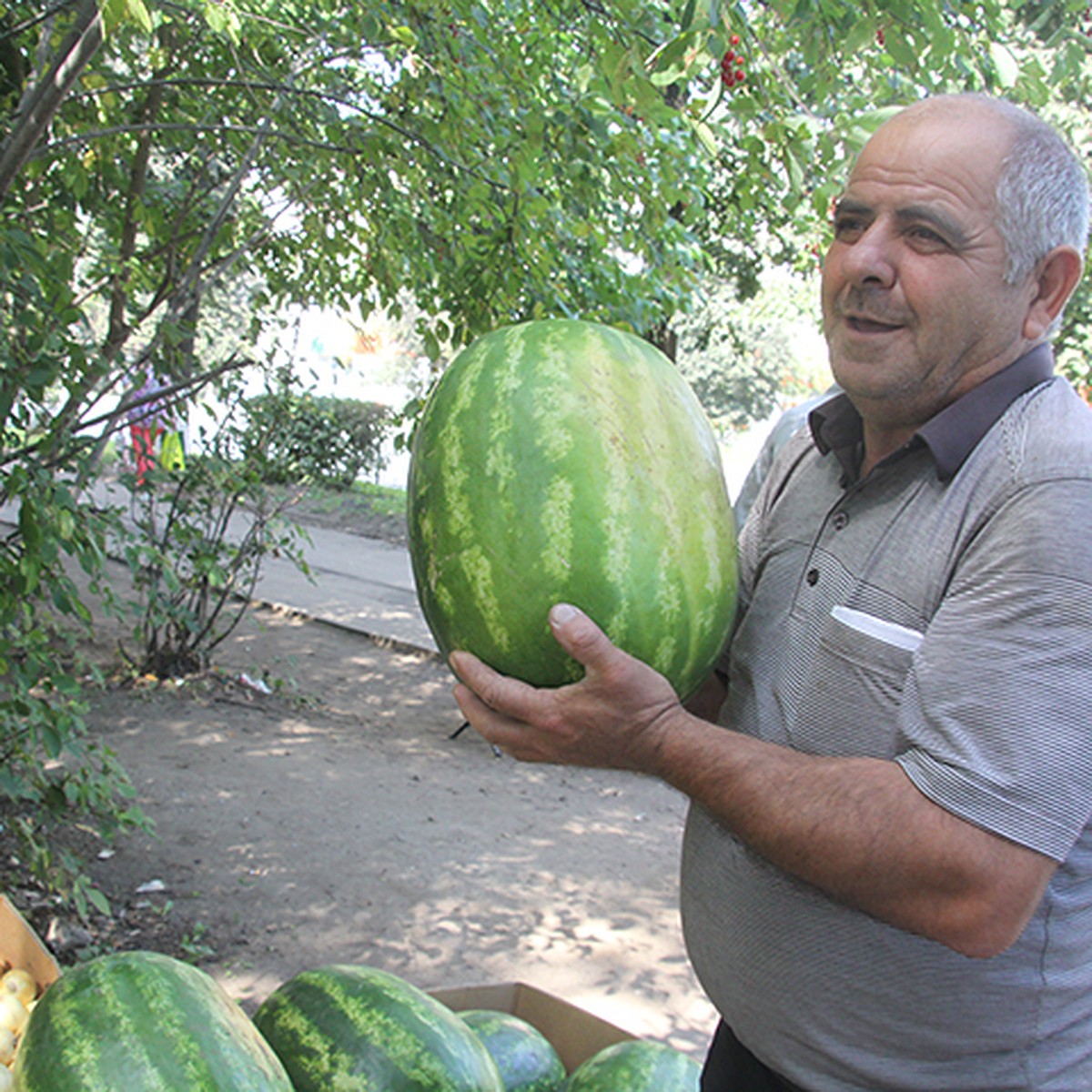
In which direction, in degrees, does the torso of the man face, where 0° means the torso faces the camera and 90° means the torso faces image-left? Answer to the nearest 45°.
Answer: approximately 45°

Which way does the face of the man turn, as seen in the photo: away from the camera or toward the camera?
toward the camera
